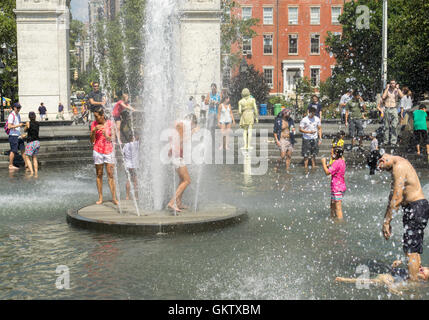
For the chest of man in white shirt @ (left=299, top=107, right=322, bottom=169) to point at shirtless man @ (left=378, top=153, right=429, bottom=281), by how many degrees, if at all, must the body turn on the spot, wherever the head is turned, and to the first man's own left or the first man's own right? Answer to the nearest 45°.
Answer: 0° — they already face them

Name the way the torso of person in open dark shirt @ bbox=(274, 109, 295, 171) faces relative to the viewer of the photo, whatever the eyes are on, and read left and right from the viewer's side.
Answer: facing the viewer

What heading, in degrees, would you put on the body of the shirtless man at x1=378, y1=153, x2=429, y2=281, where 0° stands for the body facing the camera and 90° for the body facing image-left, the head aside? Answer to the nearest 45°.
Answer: approximately 90°

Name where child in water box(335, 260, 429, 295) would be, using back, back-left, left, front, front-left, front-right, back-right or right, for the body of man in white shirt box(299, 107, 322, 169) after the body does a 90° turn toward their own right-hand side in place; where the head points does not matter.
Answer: left

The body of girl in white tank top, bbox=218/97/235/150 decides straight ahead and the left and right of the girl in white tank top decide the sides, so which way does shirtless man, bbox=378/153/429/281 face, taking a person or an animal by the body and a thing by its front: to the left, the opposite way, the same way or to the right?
to the right

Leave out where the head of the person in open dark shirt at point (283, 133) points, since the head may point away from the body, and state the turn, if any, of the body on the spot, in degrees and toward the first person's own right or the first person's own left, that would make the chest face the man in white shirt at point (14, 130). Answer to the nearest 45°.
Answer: approximately 90° to the first person's own right

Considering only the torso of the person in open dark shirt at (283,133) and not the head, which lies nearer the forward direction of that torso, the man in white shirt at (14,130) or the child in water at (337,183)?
the child in water

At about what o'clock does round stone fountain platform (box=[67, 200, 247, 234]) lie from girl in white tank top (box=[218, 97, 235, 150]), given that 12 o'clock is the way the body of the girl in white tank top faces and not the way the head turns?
The round stone fountain platform is roughly at 12 o'clock from the girl in white tank top.

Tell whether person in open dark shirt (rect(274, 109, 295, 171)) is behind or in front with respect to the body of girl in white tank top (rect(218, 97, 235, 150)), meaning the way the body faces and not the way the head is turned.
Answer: in front

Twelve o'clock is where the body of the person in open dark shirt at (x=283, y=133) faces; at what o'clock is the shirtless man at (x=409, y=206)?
the shirtless man at (x=409, y=206) is roughly at 12 o'clock from the person in open dark shirt at (x=283, y=133).

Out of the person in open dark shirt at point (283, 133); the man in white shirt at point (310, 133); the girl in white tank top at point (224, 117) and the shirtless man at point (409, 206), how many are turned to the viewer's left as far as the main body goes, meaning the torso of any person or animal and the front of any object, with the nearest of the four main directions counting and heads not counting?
1

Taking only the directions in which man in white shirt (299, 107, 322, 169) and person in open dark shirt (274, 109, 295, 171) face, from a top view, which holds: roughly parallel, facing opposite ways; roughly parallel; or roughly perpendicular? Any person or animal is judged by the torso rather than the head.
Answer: roughly parallel

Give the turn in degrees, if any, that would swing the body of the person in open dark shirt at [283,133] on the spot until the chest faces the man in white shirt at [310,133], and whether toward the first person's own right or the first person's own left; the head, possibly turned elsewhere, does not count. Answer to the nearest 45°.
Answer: approximately 45° to the first person's own left

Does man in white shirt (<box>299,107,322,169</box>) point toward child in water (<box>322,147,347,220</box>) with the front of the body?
yes

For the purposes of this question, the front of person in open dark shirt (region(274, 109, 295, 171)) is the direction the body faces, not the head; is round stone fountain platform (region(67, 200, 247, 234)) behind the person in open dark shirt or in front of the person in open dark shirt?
in front
